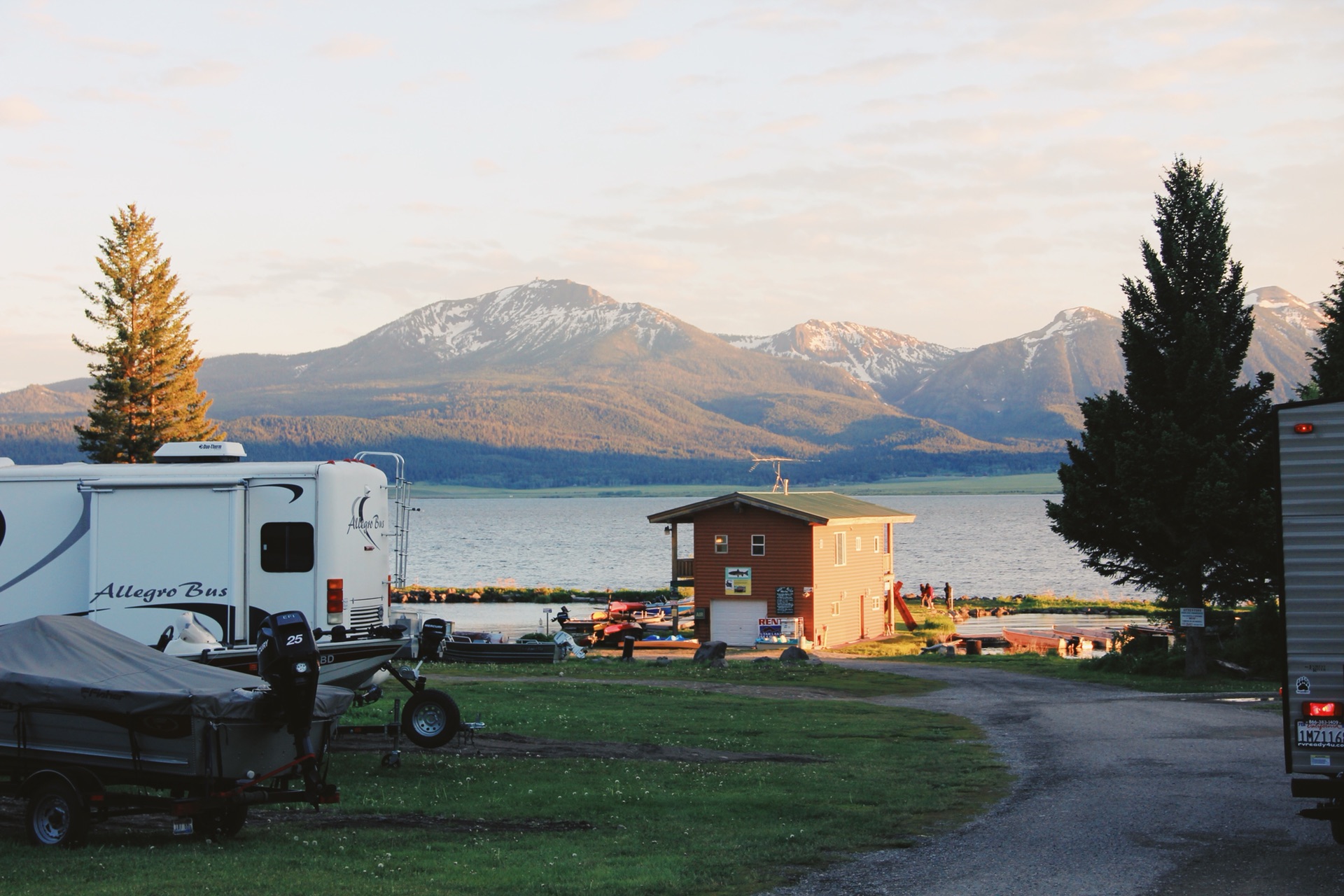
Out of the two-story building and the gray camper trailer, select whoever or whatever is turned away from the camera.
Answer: the gray camper trailer

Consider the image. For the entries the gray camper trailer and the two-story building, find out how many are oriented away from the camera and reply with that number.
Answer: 1

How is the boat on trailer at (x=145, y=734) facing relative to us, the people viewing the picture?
facing away from the viewer and to the left of the viewer

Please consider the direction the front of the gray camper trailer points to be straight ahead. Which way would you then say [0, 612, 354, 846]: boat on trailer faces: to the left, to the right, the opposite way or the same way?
to the left

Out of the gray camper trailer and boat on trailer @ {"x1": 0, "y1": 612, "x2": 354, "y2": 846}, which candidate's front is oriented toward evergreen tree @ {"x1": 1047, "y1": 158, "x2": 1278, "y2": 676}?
the gray camper trailer

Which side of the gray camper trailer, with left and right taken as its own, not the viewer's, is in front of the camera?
back

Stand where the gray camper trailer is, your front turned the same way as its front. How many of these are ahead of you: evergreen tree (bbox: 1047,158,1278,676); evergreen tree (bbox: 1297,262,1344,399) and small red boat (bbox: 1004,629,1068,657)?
3

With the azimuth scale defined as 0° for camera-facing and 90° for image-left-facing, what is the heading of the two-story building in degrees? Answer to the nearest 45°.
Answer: approximately 45°

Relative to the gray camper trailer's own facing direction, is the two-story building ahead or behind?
ahead
